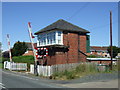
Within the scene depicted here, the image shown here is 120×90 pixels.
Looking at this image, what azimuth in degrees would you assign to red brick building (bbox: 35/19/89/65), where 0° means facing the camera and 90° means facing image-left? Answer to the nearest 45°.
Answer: approximately 45°

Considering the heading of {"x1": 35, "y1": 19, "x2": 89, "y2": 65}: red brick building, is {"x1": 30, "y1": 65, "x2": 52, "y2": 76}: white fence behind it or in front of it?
in front
